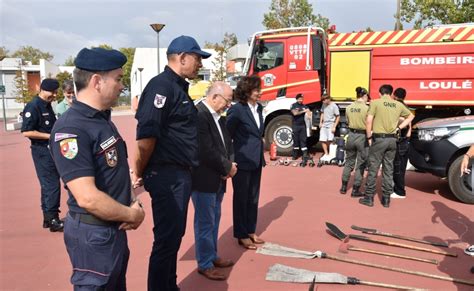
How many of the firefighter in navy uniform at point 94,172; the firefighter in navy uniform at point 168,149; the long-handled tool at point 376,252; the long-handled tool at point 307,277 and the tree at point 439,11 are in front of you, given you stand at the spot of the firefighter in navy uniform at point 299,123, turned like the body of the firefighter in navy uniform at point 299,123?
4

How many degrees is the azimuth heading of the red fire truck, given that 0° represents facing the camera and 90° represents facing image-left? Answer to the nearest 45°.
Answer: approximately 90°

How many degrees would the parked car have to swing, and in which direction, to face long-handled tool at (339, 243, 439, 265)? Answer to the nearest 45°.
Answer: approximately 45° to its left

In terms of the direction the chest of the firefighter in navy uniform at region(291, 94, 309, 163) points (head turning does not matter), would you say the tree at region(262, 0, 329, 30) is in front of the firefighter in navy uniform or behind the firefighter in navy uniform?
behind

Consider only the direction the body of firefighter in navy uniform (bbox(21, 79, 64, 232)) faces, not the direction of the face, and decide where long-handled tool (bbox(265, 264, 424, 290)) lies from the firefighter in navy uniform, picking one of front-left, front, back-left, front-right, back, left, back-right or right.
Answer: front

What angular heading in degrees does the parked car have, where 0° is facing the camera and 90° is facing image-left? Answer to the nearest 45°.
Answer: approximately 45°

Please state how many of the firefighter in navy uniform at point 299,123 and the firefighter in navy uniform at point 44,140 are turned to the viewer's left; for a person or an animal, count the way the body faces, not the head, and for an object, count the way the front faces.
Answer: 0

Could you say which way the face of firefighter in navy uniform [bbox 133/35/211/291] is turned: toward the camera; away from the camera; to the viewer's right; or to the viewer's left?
to the viewer's right

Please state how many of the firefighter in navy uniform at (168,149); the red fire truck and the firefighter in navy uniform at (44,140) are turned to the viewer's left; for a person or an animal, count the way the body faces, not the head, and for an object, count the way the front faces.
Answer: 1

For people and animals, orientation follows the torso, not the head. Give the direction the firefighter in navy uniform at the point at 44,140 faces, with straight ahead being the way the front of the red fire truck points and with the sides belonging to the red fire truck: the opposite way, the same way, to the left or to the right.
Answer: the opposite way

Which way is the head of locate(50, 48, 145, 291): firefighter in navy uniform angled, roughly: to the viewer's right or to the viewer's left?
to the viewer's right

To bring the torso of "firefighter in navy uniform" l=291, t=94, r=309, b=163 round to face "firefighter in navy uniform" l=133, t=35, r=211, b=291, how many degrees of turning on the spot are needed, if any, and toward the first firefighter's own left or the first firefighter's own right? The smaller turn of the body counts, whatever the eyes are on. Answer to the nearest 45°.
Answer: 0° — they already face them
